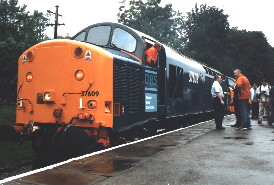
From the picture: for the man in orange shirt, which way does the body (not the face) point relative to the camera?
to the viewer's left

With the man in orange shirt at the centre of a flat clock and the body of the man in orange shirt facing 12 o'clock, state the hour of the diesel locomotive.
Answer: The diesel locomotive is roughly at 10 o'clock from the man in orange shirt.

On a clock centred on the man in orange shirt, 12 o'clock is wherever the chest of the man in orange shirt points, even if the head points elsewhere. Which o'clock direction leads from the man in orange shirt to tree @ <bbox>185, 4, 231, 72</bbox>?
The tree is roughly at 3 o'clock from the man in orange shirt.

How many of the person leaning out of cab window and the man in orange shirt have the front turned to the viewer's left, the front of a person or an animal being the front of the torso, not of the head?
1

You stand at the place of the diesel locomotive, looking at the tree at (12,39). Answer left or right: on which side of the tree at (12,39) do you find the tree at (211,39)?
right

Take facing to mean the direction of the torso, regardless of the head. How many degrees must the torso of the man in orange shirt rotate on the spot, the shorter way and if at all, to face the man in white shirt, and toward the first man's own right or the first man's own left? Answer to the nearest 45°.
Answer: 0° — they already face them
